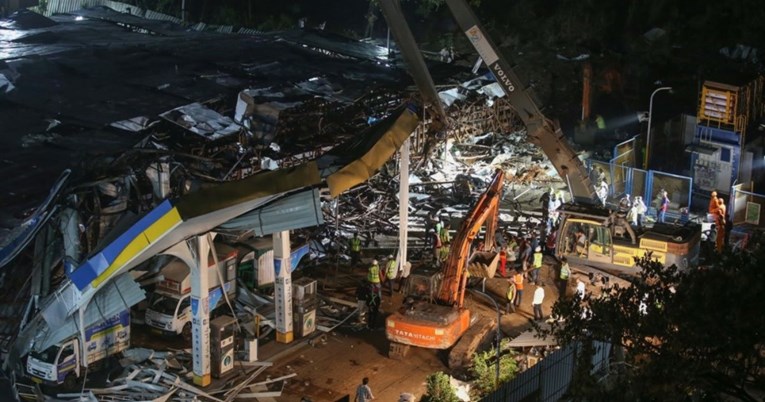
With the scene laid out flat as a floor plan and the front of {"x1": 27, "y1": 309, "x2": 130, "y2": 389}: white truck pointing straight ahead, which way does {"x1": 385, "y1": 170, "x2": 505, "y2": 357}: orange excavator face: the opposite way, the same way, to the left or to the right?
the opposite way

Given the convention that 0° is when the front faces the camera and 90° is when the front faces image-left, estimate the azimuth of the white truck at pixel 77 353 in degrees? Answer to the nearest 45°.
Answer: approximately 45°

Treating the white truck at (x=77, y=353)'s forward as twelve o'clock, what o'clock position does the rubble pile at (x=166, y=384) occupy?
The rubble pile is roughly at 8 o'clock from the white truck.

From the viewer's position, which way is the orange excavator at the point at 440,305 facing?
facing away from the viewer and to the right of the viewer

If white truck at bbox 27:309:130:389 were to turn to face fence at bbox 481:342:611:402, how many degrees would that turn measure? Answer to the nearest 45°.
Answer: approximately 90° to its left

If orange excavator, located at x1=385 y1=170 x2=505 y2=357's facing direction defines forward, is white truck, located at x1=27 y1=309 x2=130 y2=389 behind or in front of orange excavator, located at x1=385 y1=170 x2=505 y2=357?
behind

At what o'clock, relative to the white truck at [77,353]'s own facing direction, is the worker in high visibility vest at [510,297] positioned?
The worker in high visibility vest is roughly at 7 o'clock from the white truck.

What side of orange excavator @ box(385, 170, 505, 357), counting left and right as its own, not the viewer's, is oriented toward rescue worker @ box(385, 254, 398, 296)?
left

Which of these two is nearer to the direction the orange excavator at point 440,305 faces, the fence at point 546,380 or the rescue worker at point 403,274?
the rescue worker

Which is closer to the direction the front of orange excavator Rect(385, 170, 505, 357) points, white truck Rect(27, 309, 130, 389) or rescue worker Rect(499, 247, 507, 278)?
the rescue worker
